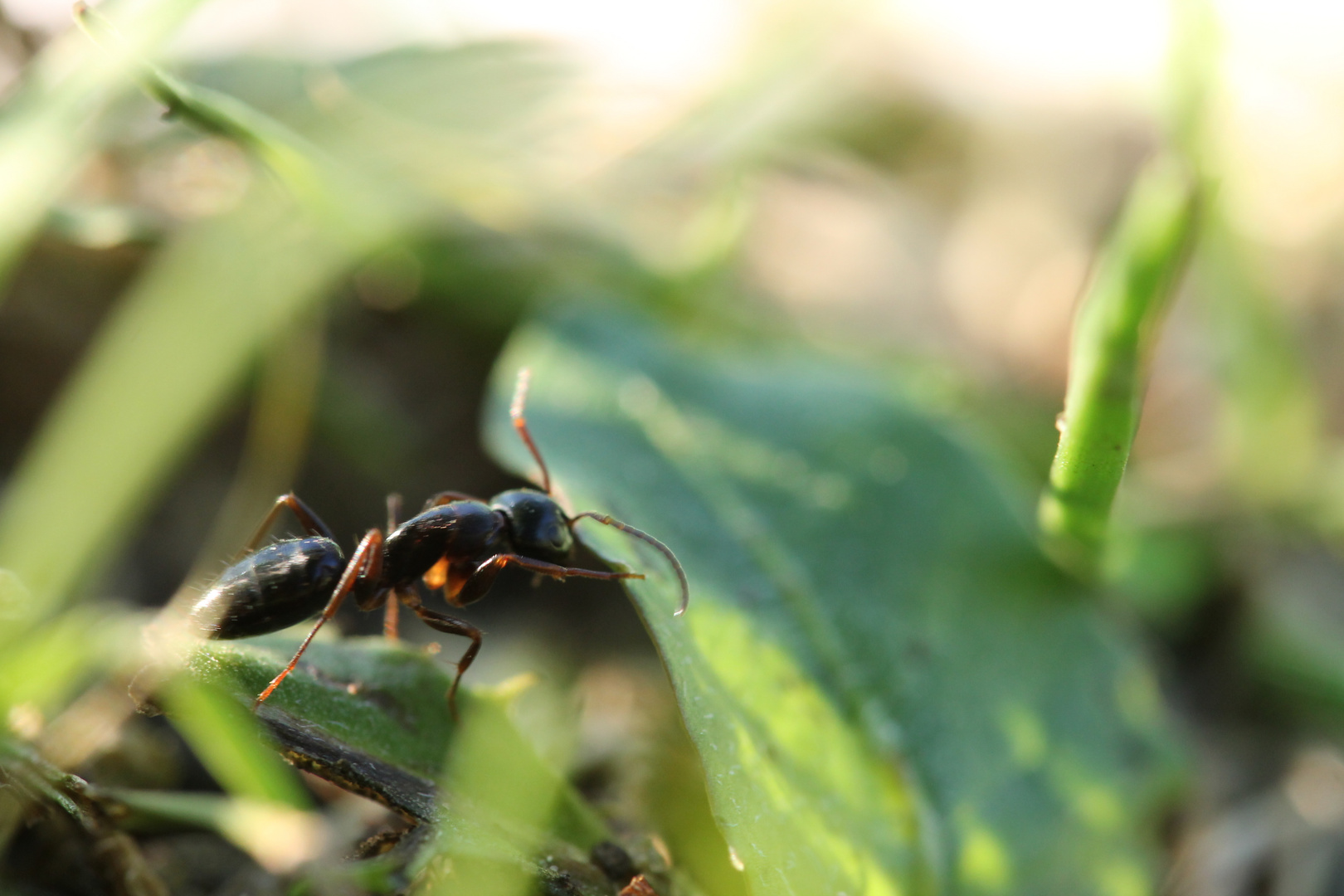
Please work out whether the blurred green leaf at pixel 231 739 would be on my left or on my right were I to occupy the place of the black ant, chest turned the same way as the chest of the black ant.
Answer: on my right

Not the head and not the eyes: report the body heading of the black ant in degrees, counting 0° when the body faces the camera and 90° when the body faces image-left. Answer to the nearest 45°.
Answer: approximately 270°
